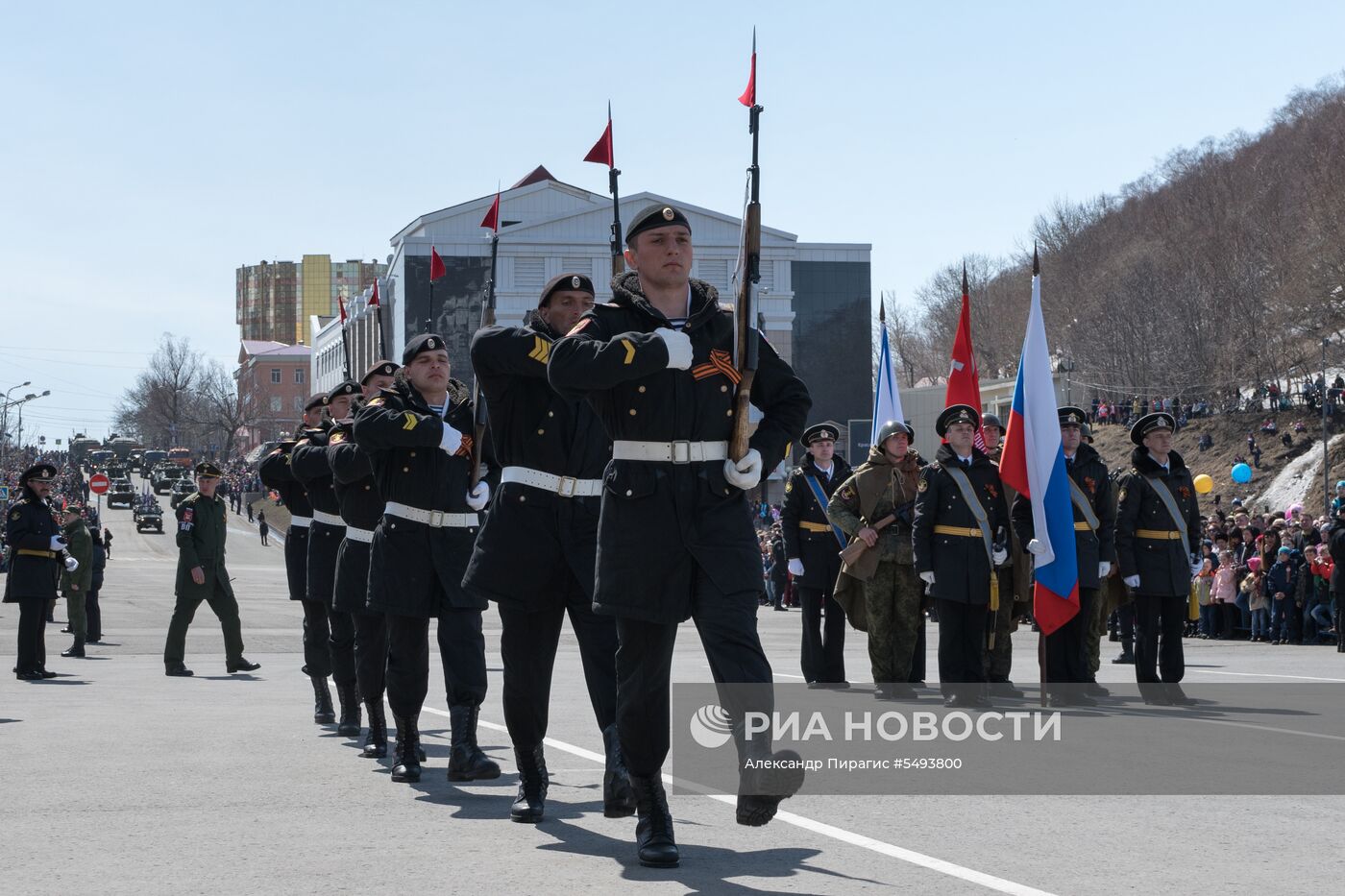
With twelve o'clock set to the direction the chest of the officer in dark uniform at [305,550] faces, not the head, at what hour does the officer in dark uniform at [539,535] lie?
the officer in dark uniform at [539,535] is roughly at 1 o'clock from the officer in dark uniform at [305,550].

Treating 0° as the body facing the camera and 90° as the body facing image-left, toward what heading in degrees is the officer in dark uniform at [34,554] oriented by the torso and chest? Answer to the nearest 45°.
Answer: approximately 315°

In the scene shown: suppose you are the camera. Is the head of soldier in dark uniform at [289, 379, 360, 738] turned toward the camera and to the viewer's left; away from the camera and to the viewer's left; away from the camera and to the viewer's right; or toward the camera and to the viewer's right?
toward the camera and to the viewer's right

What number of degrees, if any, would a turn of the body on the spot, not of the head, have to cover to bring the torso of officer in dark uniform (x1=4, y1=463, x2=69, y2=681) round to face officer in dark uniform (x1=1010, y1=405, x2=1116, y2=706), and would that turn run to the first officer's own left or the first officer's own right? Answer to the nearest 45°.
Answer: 0° — they already face them

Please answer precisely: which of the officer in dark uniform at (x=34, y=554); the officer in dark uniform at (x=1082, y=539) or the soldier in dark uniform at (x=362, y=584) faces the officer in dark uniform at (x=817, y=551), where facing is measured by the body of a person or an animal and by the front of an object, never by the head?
the officer in dark uniform at (x=34, y=554)

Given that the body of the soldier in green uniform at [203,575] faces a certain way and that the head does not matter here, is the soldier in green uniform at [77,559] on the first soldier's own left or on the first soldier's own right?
on the first soldier's own left

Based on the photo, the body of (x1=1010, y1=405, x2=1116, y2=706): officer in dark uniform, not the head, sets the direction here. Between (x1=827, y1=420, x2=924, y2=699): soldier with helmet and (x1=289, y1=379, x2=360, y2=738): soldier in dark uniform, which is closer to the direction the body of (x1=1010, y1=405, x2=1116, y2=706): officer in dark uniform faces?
the soldier in dark uniform

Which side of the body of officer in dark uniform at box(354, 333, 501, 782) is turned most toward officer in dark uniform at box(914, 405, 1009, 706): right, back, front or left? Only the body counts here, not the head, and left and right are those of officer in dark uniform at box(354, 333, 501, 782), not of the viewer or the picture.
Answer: left

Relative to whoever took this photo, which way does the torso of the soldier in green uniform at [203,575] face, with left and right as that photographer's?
facing to the right of the viewer

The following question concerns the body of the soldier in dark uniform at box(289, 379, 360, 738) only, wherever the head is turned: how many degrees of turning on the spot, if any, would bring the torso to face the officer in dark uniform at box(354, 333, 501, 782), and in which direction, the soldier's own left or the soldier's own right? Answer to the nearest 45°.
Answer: approximately 45° to the soldier's own right

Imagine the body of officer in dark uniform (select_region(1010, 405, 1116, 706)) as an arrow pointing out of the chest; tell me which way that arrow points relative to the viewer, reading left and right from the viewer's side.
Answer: facing the viewer

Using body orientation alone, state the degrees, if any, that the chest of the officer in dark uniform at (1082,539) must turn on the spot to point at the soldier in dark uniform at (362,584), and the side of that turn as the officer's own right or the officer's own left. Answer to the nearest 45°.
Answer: approximately 45° to the officer's own right

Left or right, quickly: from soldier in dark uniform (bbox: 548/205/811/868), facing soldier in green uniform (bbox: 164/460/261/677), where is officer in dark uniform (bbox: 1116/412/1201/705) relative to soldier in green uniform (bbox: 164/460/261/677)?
right
